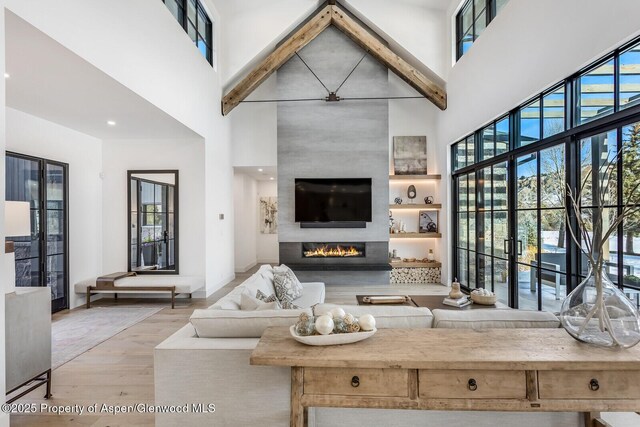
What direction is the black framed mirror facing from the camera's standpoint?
toward the camera

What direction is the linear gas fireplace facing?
toward the camera

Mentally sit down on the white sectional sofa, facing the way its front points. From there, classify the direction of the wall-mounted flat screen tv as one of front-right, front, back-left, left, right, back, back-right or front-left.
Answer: front

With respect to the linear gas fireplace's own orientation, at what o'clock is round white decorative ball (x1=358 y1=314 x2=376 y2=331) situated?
The round white decorative ball is roughly at 12 o'clock from the linear gas fireplace.

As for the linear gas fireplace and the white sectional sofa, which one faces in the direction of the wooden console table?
the linear gas fireplace

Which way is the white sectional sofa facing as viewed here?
away from the camera

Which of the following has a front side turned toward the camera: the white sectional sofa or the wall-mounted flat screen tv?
the wall-mounted flat screen tv

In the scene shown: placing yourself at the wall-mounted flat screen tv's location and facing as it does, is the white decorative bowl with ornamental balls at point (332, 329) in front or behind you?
in front

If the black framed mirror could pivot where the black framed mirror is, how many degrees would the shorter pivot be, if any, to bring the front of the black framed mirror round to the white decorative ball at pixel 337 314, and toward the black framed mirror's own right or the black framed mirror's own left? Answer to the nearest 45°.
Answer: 0° — it already faces it

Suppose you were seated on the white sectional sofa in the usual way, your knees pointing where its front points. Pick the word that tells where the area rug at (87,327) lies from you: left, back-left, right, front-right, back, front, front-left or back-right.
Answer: front-left

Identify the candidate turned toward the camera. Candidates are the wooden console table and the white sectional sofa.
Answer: the wooden console table

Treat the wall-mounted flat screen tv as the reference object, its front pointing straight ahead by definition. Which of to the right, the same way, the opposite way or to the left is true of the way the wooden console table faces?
the same way

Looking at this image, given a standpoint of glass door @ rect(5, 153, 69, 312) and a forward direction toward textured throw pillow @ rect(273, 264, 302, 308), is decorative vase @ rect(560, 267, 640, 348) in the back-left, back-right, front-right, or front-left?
front-right

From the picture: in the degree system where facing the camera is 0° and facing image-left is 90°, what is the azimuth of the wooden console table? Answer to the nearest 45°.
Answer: approximately 0°

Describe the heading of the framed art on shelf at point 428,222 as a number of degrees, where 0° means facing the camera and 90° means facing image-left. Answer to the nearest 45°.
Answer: approximately 0°

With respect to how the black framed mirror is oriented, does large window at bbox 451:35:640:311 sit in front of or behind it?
in front

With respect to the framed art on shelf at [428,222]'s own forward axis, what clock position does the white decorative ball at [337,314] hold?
The white decorative ball is roughly at 12 o'clock from the framed art on shelf.
